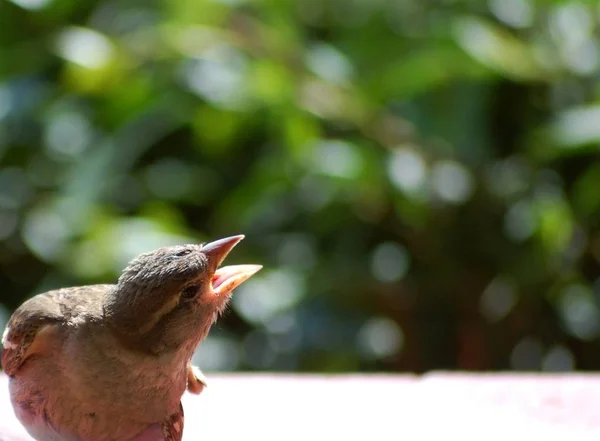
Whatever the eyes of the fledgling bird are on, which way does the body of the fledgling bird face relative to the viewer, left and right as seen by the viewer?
facing the viewer and to the right of the viewer
